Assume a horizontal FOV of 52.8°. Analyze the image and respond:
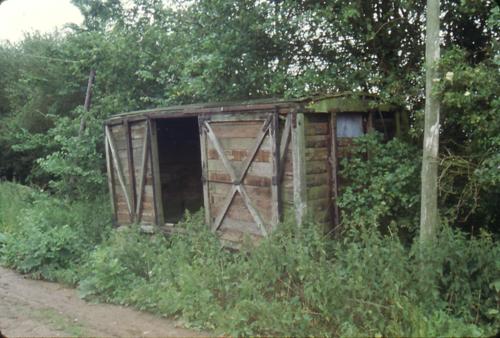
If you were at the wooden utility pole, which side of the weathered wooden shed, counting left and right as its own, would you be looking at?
left

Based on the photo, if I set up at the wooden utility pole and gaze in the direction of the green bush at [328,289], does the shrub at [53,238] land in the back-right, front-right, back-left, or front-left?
front-right

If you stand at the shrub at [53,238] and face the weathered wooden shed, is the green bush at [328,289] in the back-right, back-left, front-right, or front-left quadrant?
front-right

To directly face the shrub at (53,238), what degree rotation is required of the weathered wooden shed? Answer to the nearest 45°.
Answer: approximately 90° to its right

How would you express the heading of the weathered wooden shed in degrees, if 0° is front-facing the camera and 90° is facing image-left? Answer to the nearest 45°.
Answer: approximately 45°

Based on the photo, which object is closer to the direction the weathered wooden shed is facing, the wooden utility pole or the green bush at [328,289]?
the green bush
